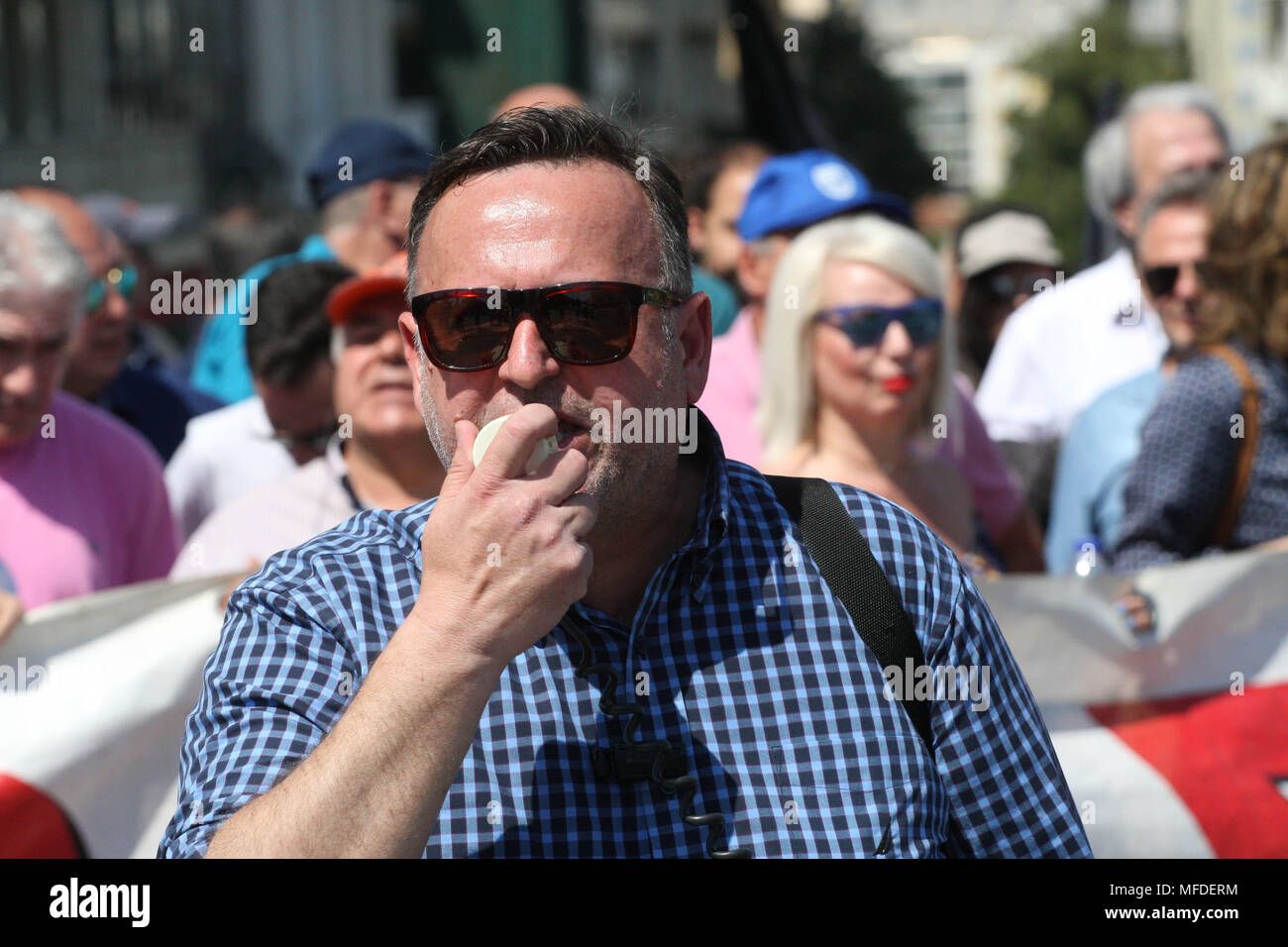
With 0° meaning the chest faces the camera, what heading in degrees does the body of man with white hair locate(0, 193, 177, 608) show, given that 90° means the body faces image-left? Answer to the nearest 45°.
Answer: approximately 0°

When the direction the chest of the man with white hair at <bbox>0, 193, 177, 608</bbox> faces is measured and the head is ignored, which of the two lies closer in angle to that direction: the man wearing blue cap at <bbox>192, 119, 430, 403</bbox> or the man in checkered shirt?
the man in checkered shirt

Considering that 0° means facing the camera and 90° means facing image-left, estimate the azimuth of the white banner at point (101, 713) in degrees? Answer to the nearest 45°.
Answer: approximately 0°

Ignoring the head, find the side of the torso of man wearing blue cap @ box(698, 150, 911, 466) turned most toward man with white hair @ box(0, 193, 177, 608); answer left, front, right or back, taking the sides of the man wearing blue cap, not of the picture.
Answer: right

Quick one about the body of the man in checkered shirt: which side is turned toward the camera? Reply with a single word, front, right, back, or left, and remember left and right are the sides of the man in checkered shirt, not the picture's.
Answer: front

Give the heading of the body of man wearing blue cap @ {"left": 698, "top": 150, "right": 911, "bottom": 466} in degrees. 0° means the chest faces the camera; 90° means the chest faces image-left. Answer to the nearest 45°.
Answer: approximately 315°

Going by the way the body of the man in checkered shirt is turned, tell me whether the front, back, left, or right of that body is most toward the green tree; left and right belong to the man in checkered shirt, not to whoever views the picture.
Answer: back

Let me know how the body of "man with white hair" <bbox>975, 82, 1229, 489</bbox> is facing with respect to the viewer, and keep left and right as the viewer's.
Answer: facing the viewer and to the right of the viewer

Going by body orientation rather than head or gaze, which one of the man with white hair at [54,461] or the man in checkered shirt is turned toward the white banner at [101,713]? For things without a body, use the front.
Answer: the man with white hair

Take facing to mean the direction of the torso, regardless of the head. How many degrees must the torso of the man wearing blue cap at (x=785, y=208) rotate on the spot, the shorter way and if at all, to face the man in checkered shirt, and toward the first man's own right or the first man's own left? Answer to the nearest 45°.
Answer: approximately 45° to the first man's own right

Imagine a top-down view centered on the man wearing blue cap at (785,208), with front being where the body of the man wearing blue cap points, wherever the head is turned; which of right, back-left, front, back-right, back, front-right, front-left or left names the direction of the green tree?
back-left

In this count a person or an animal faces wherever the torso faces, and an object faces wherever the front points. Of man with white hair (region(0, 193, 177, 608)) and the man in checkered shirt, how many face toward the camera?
2
